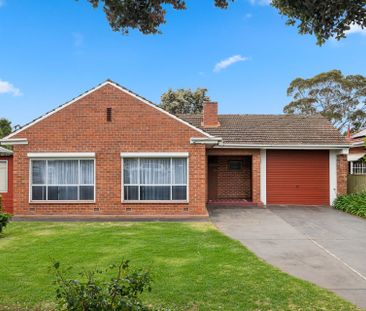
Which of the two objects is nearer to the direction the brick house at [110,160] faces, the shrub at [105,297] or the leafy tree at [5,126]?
the shrub

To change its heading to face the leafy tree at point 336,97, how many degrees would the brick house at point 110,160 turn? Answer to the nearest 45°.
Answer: approximately 135° to its left

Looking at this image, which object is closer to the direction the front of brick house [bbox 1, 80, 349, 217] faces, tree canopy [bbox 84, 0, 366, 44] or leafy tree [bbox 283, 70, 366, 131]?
the tree canopy

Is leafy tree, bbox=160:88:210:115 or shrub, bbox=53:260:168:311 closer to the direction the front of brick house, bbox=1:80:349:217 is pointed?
the shrub

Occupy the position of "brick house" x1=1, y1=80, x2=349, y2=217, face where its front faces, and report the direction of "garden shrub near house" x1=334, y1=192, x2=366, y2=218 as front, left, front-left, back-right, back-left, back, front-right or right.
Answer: left

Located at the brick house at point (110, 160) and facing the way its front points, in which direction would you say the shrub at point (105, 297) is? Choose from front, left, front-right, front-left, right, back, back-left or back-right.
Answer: front

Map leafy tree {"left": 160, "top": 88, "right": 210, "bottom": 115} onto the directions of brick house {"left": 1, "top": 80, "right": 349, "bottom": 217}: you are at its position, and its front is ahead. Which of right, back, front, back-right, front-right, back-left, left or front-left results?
back

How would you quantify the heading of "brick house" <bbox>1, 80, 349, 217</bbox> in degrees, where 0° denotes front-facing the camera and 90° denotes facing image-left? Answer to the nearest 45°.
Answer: approximately 0°

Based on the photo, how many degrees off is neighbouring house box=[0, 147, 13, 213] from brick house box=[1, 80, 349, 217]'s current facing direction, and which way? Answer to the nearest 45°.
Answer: approximately 90° to its right
